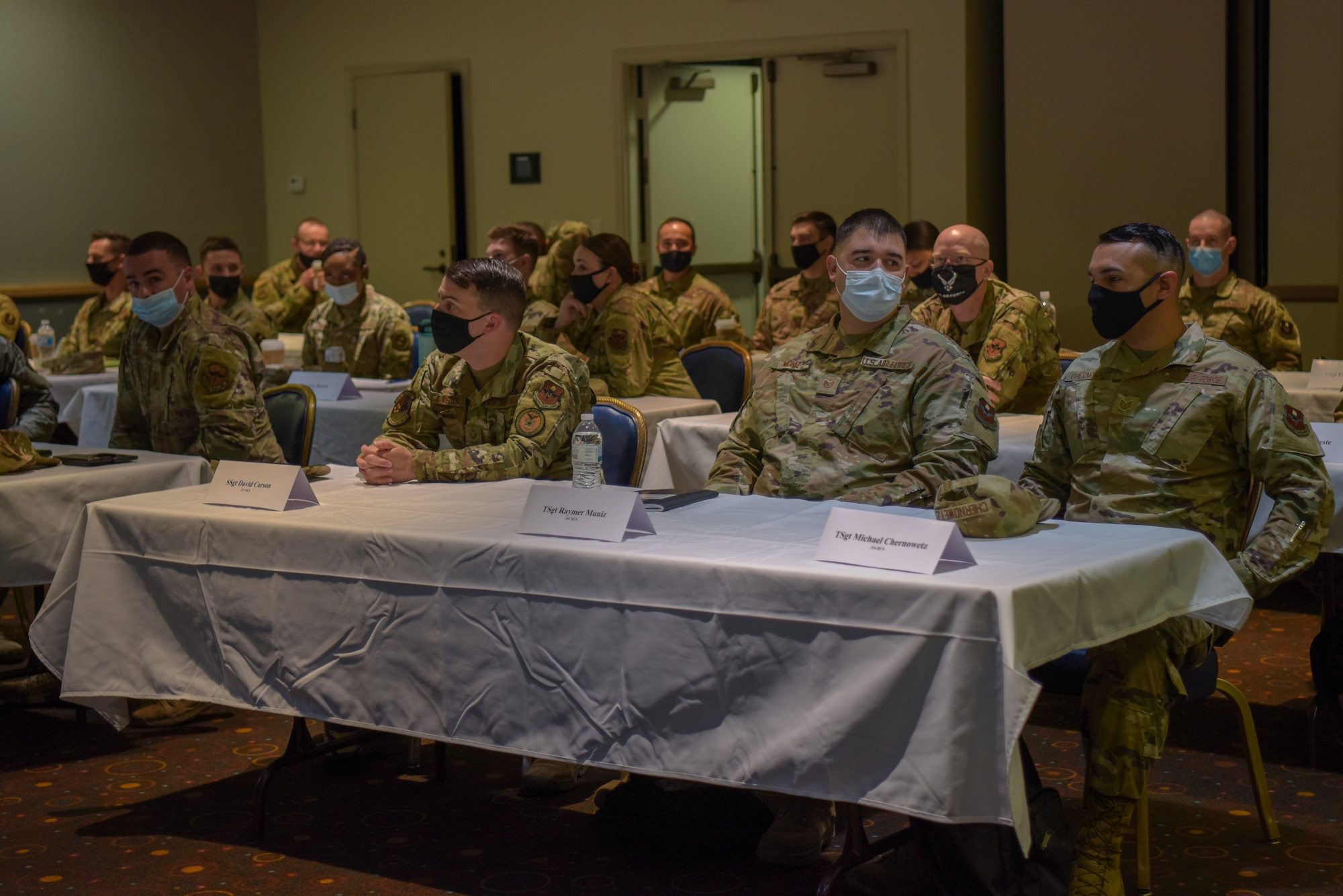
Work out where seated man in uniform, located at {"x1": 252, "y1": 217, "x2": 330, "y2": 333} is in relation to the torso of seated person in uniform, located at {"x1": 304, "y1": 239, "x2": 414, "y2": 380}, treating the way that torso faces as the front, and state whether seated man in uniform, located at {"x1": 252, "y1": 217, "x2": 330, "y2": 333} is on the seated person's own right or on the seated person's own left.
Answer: on the seated person's own right

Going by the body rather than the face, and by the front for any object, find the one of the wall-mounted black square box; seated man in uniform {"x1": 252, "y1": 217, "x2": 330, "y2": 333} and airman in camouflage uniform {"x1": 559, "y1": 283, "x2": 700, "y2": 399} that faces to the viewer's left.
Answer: the airman in camouflage uniform

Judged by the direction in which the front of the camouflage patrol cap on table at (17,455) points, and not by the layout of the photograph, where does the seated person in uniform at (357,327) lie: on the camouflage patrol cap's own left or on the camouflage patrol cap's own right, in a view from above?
on the camouflage patrol cap's own left

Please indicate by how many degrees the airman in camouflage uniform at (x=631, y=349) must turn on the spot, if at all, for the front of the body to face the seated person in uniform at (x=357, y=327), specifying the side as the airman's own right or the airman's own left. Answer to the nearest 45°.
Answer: approximately 45° to the airman's own right

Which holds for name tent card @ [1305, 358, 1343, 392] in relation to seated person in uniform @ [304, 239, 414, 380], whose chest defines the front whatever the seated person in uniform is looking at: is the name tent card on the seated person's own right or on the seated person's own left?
on the seated person's own left

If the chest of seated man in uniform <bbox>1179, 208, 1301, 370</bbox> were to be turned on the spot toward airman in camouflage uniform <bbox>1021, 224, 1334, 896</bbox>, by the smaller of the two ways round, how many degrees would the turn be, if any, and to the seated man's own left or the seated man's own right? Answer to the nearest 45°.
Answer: approximately 45° to the seated man's own left

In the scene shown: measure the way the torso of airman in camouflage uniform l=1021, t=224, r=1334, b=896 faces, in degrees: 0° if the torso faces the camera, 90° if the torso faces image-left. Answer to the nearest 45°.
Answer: approximately 45°
